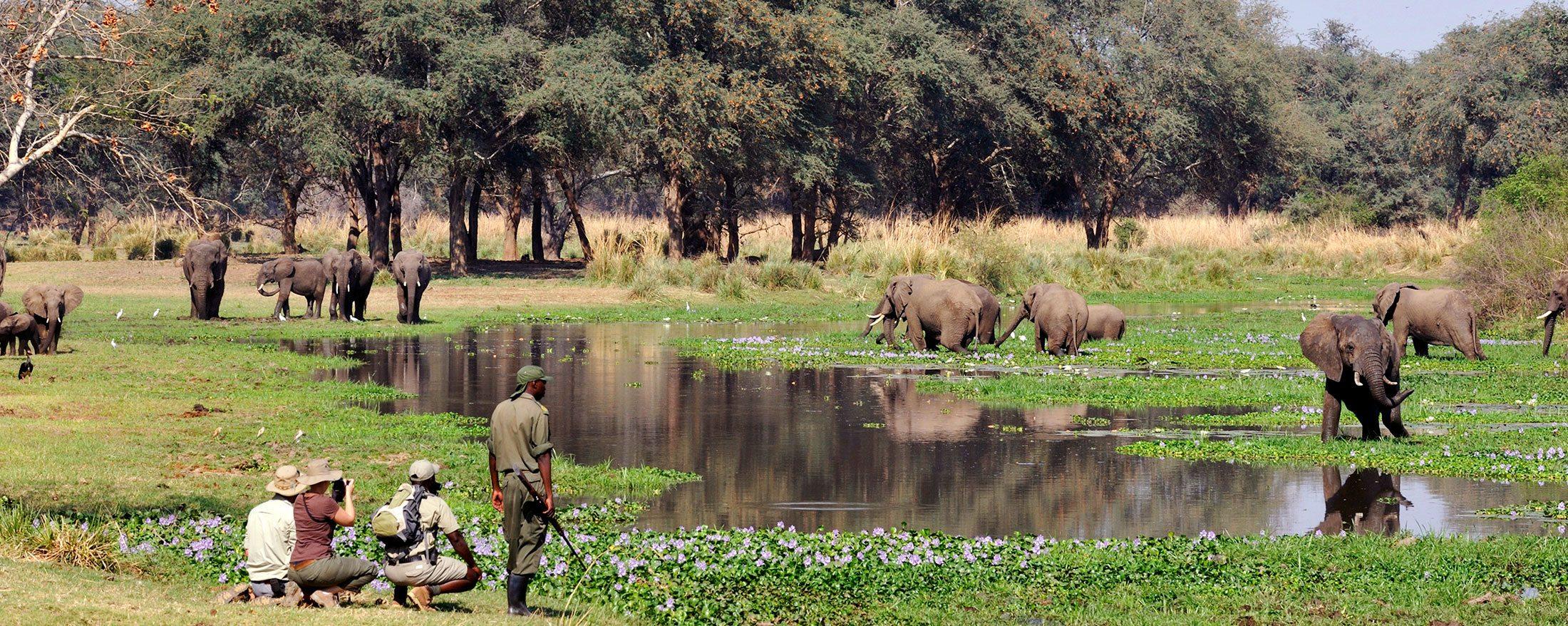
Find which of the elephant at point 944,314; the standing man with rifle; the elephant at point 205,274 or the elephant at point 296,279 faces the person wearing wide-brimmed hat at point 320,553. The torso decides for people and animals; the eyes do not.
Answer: the elephant at point 205,274

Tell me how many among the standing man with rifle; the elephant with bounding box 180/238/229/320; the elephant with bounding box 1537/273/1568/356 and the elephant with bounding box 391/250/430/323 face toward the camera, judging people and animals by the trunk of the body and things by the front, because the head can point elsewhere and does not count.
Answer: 2

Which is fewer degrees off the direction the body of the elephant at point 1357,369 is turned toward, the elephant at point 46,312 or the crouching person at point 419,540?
the crouching person

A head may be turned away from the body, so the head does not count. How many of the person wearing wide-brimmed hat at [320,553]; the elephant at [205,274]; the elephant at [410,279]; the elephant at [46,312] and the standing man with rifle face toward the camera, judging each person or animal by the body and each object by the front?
3

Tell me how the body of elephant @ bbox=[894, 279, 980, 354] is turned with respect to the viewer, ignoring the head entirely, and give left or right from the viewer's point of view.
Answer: facing away from the viewer and to the left of the viewer

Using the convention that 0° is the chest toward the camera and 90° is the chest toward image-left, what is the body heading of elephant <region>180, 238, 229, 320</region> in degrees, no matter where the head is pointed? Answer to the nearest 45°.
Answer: approximately 0°

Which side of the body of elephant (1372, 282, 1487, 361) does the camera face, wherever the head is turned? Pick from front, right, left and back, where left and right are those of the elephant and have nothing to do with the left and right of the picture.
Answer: left

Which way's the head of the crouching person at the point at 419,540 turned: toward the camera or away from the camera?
away from the camera

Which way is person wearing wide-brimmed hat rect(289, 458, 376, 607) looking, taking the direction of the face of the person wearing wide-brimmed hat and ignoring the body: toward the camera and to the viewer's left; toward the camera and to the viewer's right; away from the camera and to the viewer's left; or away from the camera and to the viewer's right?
away from the camera and to the viewer's right

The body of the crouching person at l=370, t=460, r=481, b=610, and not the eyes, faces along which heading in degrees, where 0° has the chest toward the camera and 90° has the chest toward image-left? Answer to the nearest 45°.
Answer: approximately 225°

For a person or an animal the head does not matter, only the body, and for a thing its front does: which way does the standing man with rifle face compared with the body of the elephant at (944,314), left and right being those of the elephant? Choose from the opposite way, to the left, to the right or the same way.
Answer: to the right
